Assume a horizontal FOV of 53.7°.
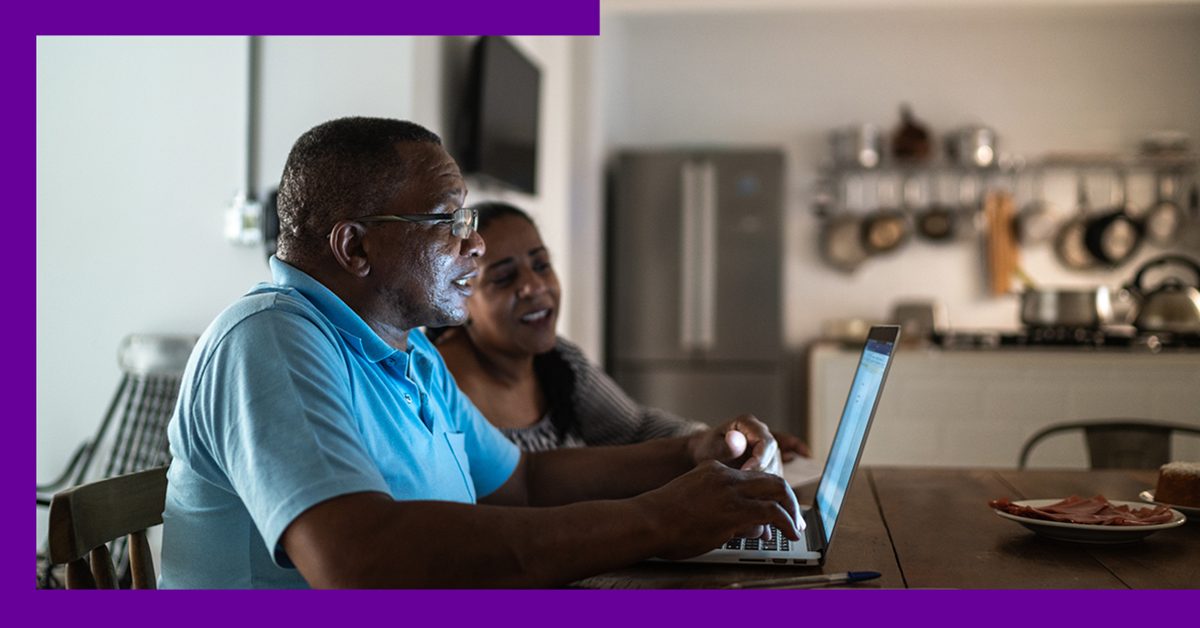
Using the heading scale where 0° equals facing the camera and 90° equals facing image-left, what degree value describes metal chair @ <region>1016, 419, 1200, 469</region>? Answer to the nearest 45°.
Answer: approximately 0°

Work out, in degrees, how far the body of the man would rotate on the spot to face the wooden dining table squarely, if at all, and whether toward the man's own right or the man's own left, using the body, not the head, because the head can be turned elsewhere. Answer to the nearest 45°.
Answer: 0° — they already face it

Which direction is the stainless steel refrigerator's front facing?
toward the camera

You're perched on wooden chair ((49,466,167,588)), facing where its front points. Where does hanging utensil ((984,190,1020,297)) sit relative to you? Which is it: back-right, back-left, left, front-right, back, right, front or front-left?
left

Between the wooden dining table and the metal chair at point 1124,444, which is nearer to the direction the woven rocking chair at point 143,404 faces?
the wooden dining table

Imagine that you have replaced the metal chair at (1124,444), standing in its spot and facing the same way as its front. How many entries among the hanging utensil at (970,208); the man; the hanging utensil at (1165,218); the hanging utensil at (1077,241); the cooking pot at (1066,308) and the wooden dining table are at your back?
4

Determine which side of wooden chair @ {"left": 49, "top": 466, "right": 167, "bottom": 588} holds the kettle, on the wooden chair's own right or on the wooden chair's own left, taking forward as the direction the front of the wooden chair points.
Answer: on the wooden chair's own left

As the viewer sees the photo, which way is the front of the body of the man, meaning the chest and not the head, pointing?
to the viewer's right

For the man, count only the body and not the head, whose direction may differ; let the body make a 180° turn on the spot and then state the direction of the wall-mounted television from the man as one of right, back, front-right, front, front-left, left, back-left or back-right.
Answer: right

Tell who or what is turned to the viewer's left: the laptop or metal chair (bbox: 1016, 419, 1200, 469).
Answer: the laptop

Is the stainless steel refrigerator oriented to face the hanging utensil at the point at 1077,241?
no

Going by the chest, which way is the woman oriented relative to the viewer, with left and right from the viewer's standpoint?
facing the viewer and to the right of the viewer

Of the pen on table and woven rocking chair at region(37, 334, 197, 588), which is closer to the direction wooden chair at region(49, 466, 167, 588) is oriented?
the pen on table

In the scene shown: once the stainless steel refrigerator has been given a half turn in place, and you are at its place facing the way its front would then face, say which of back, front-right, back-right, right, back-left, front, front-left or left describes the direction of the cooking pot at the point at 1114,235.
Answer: right

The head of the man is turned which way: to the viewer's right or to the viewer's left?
to the viewer's right
